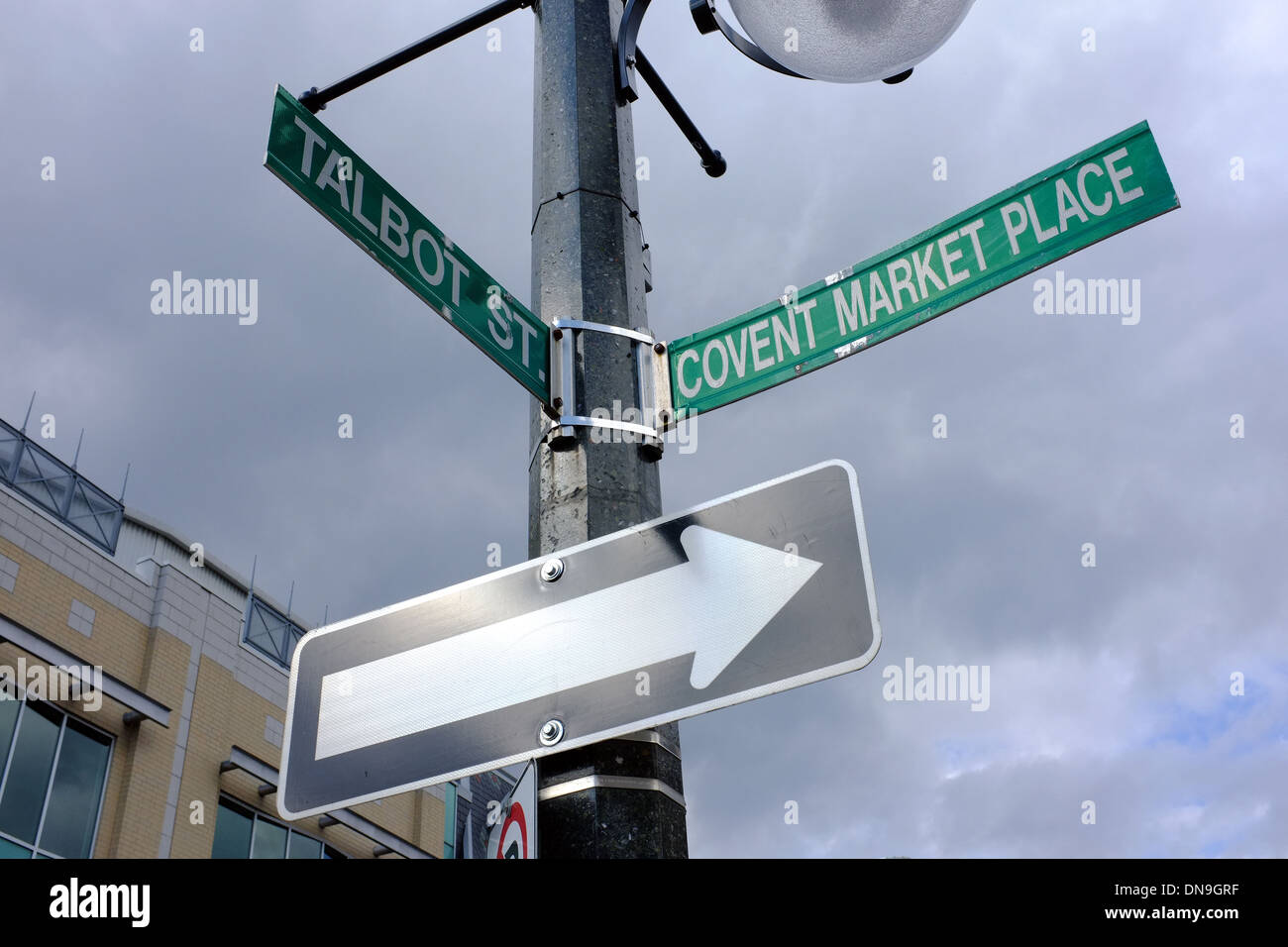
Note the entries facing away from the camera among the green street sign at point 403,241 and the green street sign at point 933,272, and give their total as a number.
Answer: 0

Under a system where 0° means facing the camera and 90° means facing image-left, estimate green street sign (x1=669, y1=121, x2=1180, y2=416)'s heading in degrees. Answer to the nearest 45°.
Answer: approximately 45°

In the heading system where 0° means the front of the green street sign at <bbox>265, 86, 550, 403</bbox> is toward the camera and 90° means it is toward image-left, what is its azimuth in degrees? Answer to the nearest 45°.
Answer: approximately 315°
